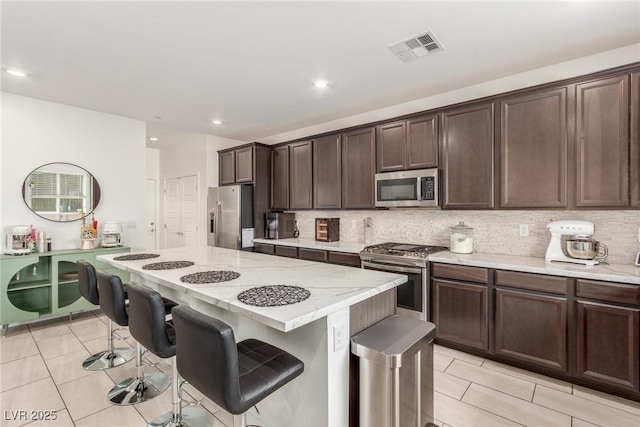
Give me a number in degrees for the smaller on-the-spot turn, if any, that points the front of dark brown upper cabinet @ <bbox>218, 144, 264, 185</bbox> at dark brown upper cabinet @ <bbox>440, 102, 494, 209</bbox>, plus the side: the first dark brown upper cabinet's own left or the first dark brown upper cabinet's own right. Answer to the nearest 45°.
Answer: approximately 90° to the first dark brown upper cabinet's own left

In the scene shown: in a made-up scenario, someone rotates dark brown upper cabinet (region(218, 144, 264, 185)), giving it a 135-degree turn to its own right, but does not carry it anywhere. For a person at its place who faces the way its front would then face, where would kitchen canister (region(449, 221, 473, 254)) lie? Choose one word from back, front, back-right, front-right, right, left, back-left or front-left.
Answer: back-right

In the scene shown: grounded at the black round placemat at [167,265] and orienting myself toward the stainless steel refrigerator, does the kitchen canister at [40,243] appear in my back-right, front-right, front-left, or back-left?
front-left

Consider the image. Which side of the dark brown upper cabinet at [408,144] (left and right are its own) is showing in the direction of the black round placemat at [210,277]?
front

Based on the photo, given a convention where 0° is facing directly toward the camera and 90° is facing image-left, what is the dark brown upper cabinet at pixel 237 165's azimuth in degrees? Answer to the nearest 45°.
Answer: approximately 45°

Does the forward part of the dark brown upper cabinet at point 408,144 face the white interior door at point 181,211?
no

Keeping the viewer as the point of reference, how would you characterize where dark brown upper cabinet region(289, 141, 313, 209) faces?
facing the viewer and to the left of the viewer

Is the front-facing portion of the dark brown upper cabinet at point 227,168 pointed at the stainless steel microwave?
no

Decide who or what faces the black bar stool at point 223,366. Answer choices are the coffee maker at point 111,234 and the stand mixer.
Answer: the coffee maker

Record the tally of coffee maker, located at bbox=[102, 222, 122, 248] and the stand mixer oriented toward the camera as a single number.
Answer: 1

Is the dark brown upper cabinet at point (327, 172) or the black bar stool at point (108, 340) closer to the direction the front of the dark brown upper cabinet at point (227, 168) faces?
the black bar stool

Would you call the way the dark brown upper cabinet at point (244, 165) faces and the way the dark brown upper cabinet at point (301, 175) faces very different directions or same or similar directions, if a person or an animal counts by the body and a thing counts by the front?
same or similar directions

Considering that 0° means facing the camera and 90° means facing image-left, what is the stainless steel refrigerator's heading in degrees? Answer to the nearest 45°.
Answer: approximately 45°

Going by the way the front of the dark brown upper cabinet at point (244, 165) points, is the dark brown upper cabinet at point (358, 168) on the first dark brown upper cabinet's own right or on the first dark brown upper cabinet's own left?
on the first dark brown upper cabinet's own left

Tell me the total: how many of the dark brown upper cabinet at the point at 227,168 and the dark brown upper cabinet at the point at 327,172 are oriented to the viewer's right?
0

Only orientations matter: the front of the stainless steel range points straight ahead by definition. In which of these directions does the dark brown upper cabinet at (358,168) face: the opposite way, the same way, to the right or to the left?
the same way

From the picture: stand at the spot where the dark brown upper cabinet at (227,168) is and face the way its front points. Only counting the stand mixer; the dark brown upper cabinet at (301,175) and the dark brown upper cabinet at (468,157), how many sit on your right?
0

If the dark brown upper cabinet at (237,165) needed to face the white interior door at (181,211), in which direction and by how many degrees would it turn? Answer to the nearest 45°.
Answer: approximately 90° to its right

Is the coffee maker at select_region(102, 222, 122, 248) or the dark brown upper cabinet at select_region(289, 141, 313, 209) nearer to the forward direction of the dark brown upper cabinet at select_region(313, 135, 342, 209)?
the coffee maker
